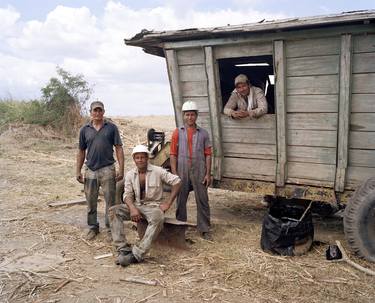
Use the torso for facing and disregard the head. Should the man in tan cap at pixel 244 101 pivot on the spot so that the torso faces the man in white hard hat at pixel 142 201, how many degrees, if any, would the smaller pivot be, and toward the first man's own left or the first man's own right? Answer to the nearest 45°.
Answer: approximately 45° to the first man's own right

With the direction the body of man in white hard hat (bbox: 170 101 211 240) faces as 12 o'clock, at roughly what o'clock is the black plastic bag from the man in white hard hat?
The black plastic bag is roughly at 10 o'clock from the man in white hard hat.

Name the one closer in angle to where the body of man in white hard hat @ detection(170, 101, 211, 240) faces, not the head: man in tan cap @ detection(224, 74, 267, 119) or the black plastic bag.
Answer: the black plastic bag

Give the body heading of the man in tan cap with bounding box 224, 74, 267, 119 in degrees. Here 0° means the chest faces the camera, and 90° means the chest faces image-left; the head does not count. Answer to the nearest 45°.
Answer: approximately 0°

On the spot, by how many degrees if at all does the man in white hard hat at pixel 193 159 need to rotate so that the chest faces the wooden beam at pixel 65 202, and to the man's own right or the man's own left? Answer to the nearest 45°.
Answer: approximately 135° to the man's own right

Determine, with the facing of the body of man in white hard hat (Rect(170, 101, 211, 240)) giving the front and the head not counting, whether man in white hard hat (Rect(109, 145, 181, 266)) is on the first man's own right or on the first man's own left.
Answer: on the first man's own right

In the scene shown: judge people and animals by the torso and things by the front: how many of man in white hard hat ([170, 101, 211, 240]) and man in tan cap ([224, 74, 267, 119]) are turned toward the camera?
2

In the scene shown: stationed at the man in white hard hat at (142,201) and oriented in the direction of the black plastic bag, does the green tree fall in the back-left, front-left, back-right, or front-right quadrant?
back-left
